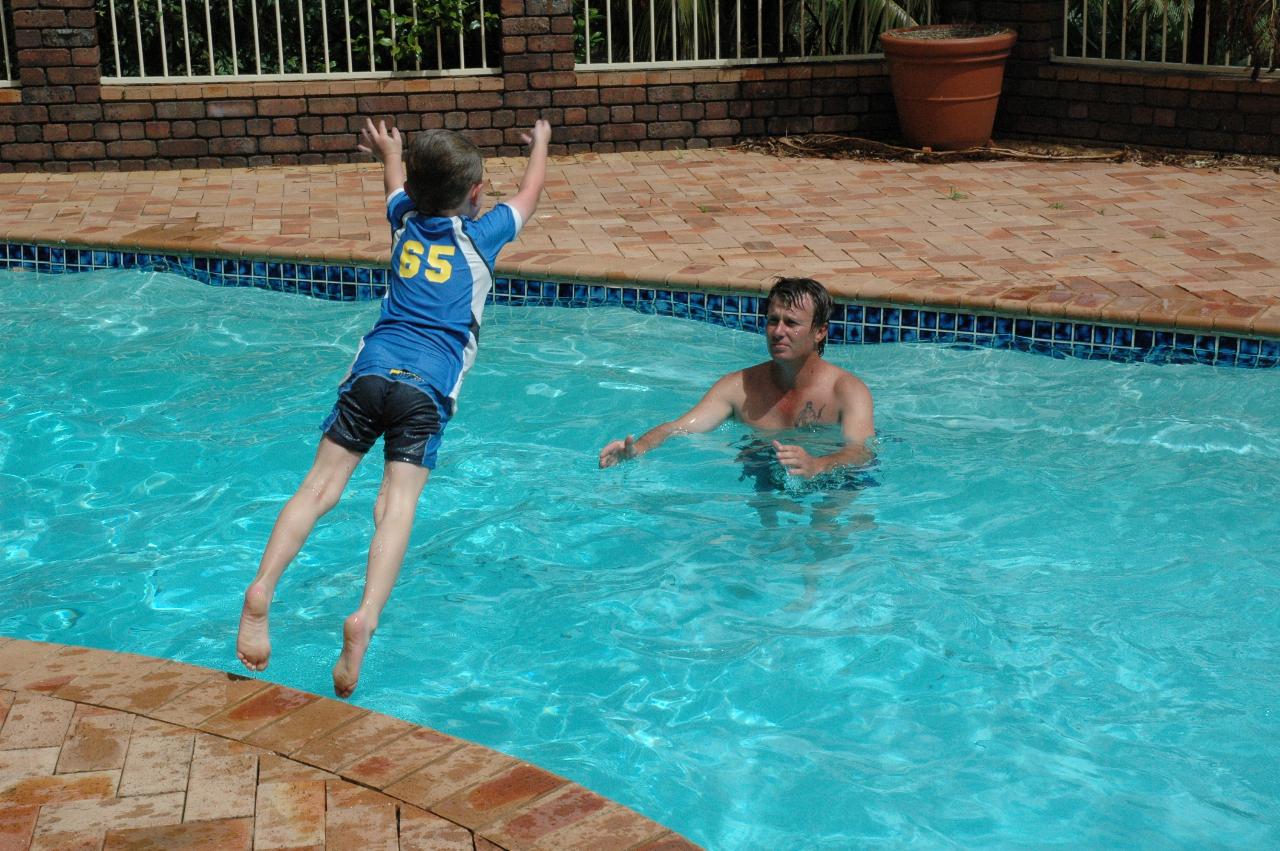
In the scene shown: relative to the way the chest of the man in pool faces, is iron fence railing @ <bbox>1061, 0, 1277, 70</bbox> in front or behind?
behind

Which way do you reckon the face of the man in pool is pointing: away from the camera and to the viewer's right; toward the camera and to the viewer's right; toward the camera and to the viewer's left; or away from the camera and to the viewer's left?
toward the camera and to the viewer's left

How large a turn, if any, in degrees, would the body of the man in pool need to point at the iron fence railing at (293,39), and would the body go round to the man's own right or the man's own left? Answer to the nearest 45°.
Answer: approximately 90° to the man's own right

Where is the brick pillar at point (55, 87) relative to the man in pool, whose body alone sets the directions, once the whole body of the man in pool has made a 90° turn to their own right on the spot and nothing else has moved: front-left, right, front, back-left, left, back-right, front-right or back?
front

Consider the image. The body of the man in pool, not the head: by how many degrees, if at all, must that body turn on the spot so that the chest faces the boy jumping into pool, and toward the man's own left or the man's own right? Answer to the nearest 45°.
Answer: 0° — they already face them

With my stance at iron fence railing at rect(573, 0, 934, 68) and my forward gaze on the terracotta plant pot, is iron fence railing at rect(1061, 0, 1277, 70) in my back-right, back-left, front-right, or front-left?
front-left

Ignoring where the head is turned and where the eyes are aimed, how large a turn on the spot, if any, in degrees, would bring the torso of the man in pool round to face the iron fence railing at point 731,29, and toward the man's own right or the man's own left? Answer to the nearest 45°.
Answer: approximately 135° to the man's own right

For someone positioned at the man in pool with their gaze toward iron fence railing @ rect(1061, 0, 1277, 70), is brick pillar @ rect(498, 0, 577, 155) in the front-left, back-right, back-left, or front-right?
front-left

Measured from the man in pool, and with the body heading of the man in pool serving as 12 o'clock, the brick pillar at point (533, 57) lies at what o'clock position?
The brick pillar is roughly at 4 o'clock from the man in pool.

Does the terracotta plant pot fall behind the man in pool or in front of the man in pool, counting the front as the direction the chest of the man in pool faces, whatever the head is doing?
behind

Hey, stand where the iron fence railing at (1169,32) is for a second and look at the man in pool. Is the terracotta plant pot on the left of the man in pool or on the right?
right

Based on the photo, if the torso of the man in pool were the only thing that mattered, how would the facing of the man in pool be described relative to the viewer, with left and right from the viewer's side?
facing the viewer and to the left of the viewer
